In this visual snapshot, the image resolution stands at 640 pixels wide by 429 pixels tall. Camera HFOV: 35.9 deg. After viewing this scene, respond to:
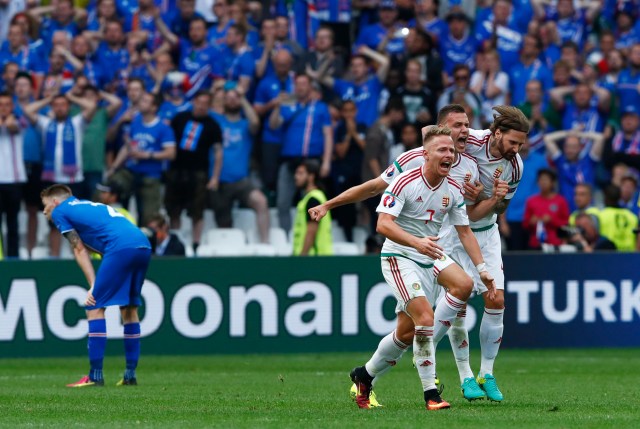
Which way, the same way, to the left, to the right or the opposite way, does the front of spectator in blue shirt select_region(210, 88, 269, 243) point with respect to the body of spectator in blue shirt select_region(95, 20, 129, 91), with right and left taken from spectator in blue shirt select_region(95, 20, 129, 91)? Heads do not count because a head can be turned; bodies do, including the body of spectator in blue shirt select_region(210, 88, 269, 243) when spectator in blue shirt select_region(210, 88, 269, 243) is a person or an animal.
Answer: the same way

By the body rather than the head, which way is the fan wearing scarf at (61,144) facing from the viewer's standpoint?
toward the camera

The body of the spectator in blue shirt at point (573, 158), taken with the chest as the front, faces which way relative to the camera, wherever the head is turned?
toward the camera

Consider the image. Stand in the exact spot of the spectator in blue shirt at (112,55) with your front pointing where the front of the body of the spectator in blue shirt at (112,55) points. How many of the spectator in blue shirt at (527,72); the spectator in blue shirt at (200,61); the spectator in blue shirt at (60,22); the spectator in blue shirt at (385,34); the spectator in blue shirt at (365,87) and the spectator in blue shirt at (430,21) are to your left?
5

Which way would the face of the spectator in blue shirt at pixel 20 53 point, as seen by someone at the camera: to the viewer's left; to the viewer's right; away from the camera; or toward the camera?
toward the camera

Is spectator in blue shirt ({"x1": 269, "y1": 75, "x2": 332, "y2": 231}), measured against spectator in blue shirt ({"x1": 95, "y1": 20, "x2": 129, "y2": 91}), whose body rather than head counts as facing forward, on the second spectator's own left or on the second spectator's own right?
on the second spectator's own left

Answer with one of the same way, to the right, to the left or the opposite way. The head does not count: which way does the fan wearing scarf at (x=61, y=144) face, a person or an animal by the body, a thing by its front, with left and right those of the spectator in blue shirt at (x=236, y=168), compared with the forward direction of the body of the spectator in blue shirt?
the same way

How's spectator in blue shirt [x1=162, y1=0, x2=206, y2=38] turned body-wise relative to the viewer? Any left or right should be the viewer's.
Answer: facing the viewer

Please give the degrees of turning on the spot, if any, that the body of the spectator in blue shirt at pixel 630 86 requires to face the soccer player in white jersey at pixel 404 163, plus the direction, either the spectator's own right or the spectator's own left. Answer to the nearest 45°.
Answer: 0° — they already face them

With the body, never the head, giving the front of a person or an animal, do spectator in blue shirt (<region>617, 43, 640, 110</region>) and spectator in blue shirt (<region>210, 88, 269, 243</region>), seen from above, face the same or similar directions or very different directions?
same or similar directions

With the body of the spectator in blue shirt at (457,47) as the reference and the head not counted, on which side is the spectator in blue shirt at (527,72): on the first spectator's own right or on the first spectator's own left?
on the first spectator's own left

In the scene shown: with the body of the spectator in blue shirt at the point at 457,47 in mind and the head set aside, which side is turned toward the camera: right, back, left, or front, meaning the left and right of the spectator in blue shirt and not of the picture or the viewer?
front

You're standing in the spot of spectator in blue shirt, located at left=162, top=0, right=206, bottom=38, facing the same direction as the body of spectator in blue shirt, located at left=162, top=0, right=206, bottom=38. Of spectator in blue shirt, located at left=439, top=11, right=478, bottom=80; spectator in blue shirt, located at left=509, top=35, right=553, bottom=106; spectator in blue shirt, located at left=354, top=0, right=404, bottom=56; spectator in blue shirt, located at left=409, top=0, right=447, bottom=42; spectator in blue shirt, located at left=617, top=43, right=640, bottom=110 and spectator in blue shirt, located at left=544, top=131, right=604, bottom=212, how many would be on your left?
6

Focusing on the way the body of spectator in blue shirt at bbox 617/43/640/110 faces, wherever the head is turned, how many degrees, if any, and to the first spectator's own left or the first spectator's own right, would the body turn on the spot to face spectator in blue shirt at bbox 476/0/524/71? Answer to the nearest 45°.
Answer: approximately 90° to the first spectator's own right

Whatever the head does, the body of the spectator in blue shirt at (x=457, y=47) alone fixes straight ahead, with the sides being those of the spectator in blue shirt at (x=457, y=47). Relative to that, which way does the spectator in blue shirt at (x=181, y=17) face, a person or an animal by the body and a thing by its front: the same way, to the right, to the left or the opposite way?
the same way

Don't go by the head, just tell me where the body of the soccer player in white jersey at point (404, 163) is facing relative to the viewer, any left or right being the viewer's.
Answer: facing the viewer and to the right of the viewer

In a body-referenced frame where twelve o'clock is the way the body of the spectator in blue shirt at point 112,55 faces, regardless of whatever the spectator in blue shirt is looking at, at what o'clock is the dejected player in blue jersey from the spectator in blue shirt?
The dejected player in blue jersey is roughly at 12 o'clock from the spectator in blue shirt.
